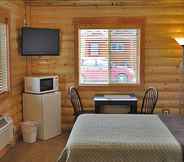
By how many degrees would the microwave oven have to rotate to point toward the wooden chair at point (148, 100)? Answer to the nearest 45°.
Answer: approximately 45° to its left

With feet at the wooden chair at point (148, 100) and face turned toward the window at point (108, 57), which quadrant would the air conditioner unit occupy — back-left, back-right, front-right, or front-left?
front-left

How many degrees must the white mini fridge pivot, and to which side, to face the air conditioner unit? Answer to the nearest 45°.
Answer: approximately 90° to its right

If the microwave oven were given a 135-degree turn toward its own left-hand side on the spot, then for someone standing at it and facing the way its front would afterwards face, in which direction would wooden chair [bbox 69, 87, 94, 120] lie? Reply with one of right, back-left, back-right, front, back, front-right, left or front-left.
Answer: right

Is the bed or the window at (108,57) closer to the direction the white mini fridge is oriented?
the bed

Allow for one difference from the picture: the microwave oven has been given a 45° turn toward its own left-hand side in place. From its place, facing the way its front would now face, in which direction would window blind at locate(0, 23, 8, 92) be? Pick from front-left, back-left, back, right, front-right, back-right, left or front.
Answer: back-right

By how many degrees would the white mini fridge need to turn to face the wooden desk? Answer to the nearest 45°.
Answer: approximately 45° to its left

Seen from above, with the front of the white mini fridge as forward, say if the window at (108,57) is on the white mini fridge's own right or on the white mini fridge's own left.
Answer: on the white mini fridge's own left

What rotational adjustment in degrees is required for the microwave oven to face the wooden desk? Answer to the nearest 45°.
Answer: approximately 45° to its left

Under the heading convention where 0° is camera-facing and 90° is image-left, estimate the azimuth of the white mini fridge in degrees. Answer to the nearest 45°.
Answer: approximately 315°

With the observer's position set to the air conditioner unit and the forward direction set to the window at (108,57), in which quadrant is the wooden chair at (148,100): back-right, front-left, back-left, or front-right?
front-right

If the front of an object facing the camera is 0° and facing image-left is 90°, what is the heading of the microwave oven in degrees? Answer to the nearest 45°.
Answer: approximately 315°
